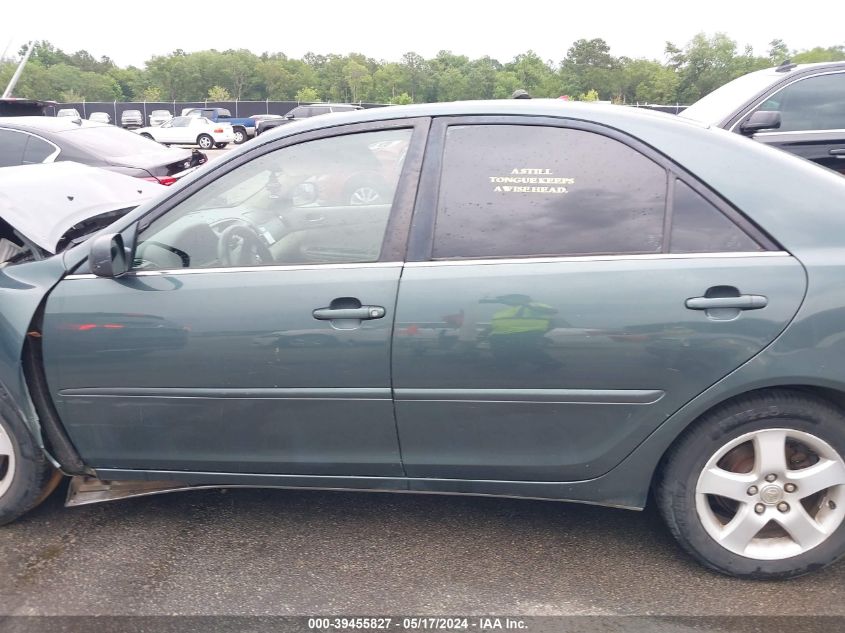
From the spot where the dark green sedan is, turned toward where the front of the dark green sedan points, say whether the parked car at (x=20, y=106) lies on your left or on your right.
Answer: on your right

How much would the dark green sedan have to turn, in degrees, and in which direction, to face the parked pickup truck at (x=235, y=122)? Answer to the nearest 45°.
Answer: approximately 90° to its right

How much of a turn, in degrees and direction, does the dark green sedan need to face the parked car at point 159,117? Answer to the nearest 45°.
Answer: approximately 90° to its right

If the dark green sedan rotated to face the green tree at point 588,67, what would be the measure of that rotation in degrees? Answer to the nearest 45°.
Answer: approximately 90° to its right

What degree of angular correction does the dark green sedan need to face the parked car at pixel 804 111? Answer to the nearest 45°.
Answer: approximately 135° to its right

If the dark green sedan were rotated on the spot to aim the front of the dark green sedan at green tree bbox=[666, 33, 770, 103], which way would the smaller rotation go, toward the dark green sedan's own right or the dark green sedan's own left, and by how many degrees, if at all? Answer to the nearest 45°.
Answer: approximately 90° to the dark green sedan's own right

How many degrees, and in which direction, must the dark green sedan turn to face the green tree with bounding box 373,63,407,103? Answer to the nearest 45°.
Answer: approximately 90° to its right

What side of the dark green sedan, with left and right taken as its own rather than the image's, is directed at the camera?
left

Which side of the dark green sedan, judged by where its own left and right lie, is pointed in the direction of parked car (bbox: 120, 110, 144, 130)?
right

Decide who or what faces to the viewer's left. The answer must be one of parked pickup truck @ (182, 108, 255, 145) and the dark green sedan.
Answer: the dark green sedan
